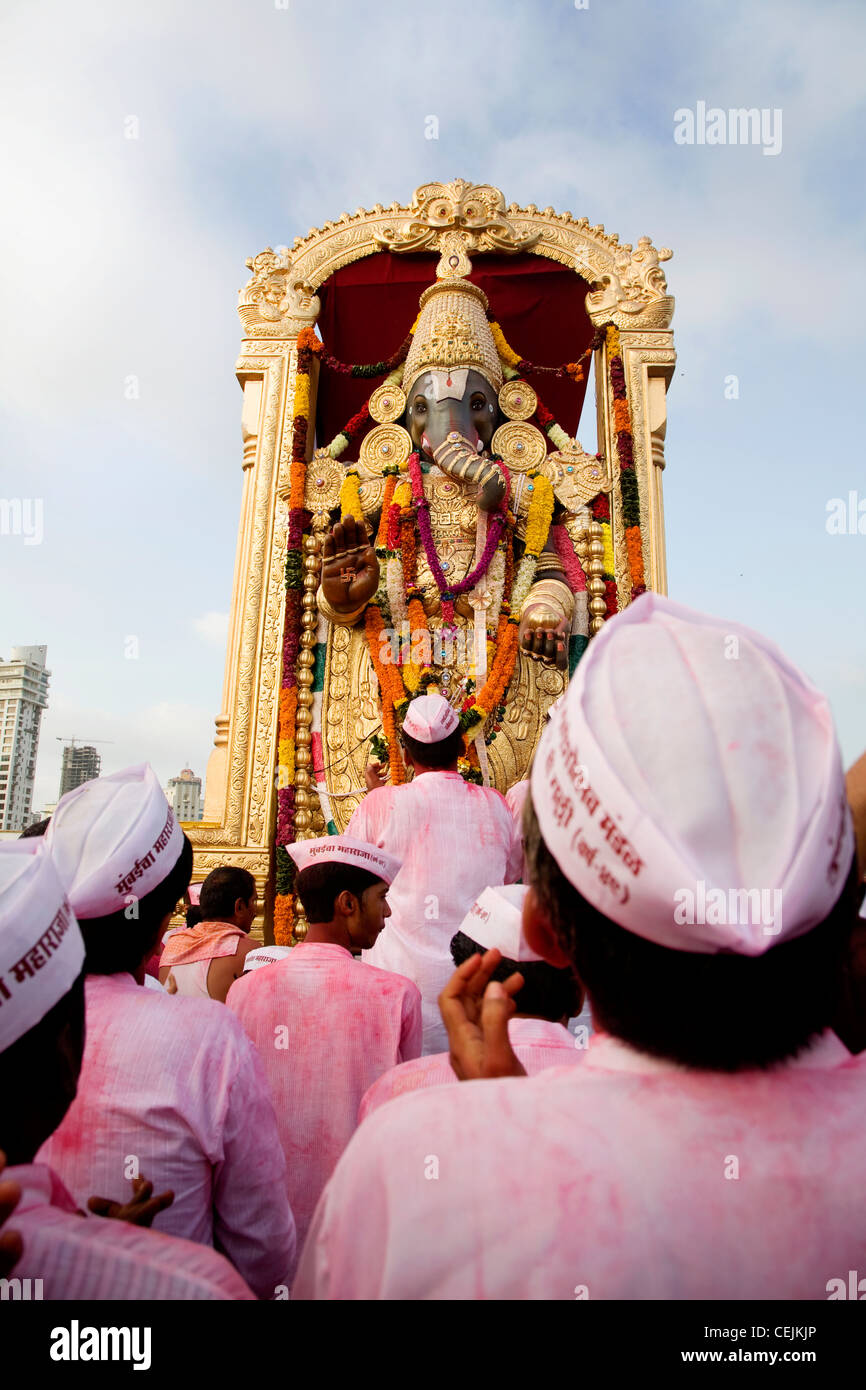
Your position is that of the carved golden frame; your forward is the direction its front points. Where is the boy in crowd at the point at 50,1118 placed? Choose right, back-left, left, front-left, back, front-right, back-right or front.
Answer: front

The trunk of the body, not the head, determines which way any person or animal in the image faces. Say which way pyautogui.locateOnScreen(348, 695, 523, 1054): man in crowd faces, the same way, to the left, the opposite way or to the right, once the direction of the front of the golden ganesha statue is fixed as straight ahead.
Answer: the opposite way

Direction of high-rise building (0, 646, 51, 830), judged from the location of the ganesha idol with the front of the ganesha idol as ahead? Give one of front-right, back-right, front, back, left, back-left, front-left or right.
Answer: back-right

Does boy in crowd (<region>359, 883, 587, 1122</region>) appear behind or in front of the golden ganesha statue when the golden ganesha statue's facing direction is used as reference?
in front

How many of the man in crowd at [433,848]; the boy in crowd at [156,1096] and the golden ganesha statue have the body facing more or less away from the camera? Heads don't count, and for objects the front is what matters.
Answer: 2

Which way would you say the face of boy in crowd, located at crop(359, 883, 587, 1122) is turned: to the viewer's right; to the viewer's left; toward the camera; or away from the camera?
away from the camera

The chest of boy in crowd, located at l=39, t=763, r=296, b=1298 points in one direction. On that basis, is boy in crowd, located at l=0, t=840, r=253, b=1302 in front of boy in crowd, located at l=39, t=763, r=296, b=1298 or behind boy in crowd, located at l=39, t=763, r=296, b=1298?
behind

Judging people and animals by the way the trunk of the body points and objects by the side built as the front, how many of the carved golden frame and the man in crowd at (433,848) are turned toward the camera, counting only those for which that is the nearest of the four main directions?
1

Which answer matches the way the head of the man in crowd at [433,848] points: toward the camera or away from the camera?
away from the camera

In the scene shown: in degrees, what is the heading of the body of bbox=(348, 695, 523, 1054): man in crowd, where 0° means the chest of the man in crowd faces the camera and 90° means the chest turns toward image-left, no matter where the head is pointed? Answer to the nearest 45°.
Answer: approximately 180°

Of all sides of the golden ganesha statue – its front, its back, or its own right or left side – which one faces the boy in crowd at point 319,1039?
front

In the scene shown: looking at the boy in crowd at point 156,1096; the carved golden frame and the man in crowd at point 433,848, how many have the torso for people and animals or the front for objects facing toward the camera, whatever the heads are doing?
1

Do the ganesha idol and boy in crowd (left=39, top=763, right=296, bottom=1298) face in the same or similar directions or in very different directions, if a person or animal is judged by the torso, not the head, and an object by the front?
very different directions

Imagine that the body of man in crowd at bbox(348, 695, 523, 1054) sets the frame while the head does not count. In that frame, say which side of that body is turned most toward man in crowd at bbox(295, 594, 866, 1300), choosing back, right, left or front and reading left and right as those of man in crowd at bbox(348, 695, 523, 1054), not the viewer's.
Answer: back

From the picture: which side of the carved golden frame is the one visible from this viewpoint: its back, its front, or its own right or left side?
front

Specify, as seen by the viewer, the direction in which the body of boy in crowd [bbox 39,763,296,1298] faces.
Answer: away from the camera
